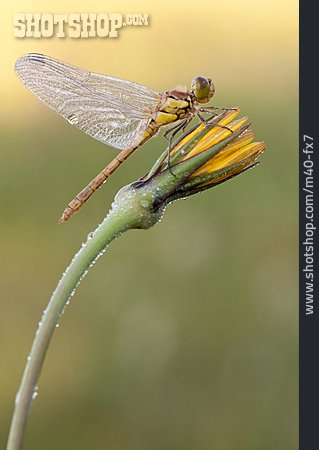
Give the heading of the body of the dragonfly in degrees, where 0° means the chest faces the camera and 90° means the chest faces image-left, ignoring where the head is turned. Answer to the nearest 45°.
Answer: approximately 270°
